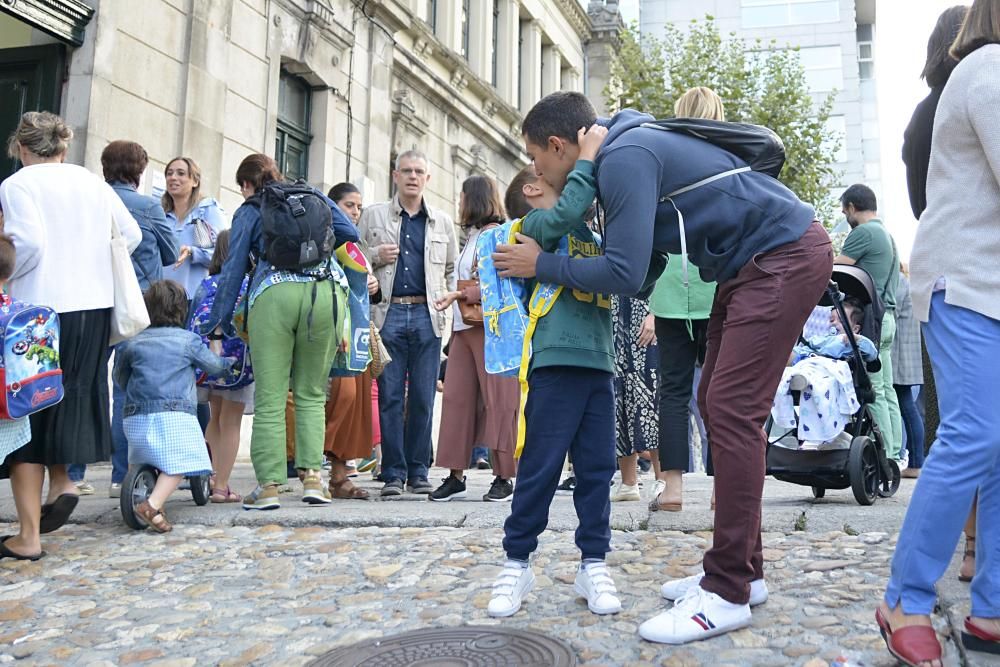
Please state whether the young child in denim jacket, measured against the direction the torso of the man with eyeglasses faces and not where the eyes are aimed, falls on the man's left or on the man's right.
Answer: on the man's right

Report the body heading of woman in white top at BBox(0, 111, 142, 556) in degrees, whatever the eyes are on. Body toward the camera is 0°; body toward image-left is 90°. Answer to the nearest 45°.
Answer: approximately 135°

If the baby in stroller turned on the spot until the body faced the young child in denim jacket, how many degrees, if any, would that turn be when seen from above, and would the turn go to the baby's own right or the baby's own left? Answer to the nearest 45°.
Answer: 0° — they already face them

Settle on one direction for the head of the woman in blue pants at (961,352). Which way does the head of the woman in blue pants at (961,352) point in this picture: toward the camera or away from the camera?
away from the camera

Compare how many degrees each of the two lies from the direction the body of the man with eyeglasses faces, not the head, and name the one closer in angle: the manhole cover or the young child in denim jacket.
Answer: the manhole cover

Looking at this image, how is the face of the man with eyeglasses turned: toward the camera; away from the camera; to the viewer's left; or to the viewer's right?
toward the camera

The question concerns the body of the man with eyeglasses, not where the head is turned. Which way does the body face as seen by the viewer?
toward the camera

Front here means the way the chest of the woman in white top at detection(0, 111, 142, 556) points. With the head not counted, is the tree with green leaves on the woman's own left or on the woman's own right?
on the woman's own right

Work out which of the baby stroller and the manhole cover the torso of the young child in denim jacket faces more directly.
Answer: the baby stroller

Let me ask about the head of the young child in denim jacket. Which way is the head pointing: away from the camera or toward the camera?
away from the camera

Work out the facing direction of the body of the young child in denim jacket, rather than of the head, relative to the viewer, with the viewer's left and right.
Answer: facing away from the viewer and to the right of the viewer

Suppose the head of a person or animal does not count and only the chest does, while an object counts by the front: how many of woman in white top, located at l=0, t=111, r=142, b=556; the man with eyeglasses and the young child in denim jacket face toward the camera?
1

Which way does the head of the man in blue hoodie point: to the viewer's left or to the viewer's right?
to the viewer's left

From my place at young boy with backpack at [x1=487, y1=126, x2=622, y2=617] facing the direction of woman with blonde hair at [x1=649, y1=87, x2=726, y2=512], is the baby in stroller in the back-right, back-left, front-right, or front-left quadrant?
front-right

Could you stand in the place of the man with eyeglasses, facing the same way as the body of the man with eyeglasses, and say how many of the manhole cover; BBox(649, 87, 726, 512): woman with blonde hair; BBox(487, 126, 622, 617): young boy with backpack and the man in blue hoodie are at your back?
0

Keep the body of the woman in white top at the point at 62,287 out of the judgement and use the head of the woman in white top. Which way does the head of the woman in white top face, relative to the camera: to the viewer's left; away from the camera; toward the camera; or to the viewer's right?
away from the camera

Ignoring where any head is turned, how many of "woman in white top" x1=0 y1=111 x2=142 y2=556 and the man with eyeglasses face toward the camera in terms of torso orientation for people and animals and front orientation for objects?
1
